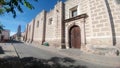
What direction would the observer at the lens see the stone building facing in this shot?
facing the viewer and to the left of the viewer
